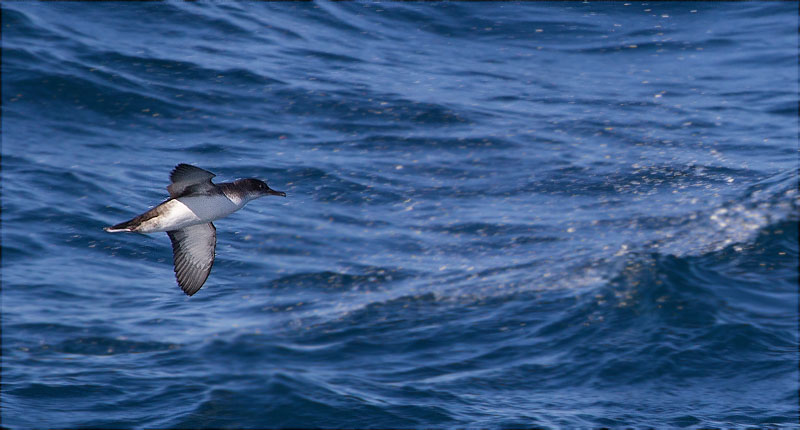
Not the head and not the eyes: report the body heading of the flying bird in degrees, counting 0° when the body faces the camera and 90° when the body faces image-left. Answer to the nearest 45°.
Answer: approximately 270°
